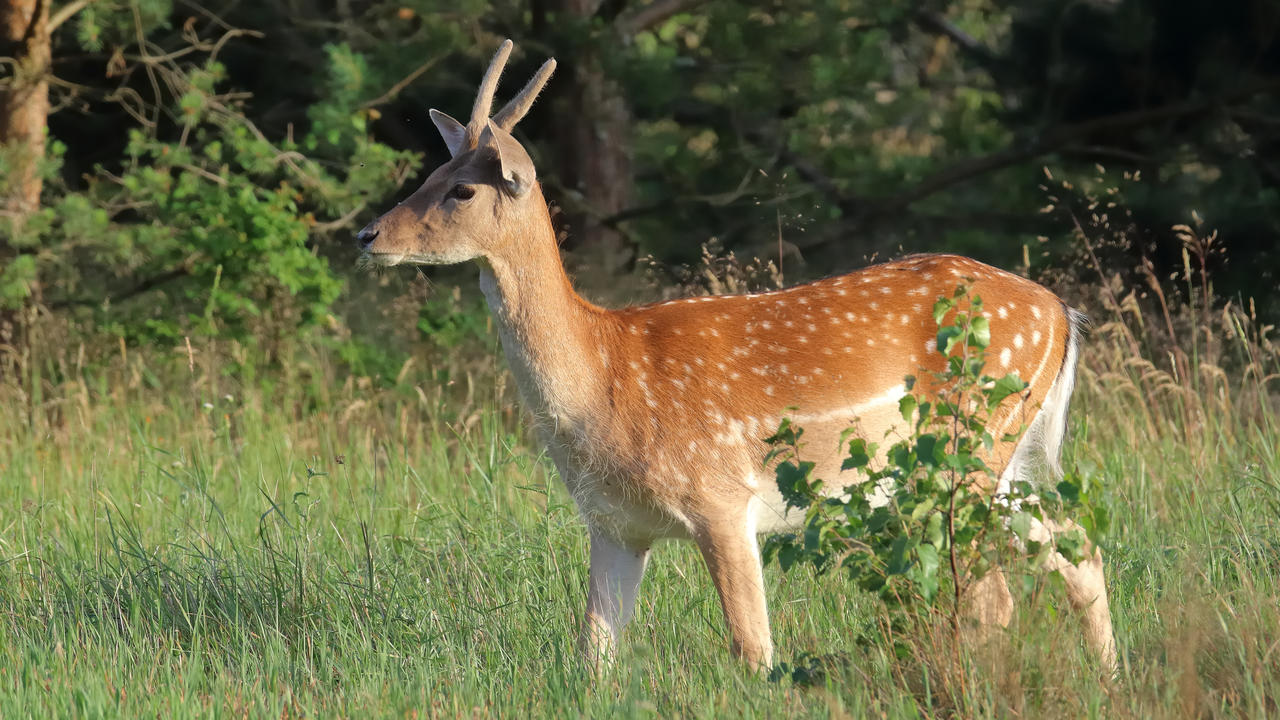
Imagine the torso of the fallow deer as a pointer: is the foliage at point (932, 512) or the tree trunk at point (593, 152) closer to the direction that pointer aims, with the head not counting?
the tree trunk

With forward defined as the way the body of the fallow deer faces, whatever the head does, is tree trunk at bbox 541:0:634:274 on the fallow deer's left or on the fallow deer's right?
on the fallow deer's right

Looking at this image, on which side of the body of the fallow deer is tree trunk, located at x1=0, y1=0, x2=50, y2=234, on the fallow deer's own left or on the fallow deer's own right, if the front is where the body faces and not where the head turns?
on the fallow deer's own right

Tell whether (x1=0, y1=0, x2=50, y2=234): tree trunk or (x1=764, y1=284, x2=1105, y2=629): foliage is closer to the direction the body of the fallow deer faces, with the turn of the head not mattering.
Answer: the tree trunk

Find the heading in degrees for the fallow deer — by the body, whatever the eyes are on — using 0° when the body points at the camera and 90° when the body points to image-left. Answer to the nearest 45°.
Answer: approximately 90°

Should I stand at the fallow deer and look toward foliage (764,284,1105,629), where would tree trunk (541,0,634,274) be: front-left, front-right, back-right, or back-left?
back-left

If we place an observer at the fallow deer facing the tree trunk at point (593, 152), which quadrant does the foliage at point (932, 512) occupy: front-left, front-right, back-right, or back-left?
back-right

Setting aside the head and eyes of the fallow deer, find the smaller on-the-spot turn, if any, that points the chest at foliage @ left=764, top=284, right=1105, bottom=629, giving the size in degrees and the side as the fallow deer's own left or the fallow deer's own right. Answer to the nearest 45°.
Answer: approximately 135° to the fallow deer's own left
